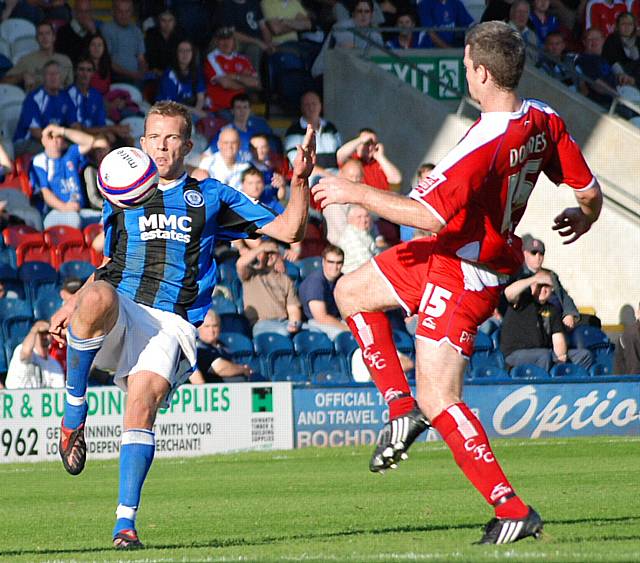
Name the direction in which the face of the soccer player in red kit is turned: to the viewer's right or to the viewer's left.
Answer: to the viewer's left

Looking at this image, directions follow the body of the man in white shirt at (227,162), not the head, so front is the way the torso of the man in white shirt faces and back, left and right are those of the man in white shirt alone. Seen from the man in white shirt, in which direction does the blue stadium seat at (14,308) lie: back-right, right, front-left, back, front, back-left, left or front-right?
front-right

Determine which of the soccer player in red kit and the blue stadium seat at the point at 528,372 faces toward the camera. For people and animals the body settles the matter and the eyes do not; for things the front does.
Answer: the blue stadium seat

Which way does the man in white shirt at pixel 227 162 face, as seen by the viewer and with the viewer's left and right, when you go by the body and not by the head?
facing the viewer

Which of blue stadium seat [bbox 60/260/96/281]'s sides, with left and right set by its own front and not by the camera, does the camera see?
front

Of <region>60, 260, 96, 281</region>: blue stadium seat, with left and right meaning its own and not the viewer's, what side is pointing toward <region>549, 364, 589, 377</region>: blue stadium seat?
left

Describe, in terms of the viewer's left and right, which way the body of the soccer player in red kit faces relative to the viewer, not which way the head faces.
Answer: facing away from the viewer and to the left of the viewer

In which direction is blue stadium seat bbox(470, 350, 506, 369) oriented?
toward the camera

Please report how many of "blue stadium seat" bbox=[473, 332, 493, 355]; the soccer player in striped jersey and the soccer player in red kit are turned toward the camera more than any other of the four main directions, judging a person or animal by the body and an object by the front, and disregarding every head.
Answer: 2

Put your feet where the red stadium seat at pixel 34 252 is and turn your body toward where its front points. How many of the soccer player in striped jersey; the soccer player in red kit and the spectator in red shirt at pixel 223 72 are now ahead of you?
2

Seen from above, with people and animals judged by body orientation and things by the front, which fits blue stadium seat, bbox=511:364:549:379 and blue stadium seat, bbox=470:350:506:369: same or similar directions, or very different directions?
same or similar directions

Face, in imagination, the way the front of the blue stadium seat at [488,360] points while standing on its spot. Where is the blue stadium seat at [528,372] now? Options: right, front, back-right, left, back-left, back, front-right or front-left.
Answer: front-left

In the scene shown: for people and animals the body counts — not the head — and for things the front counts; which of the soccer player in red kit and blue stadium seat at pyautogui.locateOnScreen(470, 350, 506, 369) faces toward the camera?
the blue stadium seat

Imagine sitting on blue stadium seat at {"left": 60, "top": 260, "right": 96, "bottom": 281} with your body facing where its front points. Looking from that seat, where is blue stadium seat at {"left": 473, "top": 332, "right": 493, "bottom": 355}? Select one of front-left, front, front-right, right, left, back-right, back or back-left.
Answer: left

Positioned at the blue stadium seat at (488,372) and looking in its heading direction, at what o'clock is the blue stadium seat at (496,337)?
the blue stadium seat at (496,337) is roughly at 6 o'clock from the blue stadium seat at (488,372).

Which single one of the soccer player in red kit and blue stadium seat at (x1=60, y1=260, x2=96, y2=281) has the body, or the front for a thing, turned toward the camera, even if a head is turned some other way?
the blue stadium seat

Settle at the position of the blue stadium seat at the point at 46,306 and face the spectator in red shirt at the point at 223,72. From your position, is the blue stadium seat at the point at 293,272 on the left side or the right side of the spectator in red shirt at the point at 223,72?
right

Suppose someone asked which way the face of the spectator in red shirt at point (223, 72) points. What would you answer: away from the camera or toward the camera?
toward the camera
